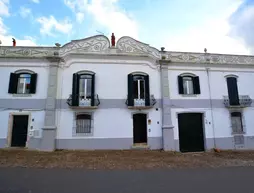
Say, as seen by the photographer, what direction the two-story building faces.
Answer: facing the viewer

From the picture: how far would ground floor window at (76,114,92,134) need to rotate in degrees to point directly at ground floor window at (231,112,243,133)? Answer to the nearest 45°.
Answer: approximately 90° to its left

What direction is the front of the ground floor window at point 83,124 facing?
toward the camera
